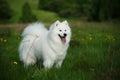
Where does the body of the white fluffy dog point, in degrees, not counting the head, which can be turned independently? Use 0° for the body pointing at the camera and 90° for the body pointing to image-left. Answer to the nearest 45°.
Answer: approximately 315°
